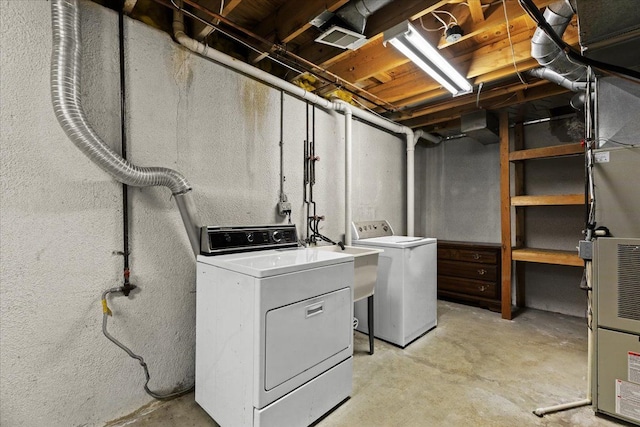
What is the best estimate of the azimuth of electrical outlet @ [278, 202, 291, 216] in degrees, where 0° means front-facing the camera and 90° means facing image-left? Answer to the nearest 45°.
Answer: approximately 315°

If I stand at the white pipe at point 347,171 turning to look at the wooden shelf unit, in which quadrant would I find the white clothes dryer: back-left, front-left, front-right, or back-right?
back-right

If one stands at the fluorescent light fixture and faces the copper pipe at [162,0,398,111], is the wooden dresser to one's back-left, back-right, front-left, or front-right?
back-right

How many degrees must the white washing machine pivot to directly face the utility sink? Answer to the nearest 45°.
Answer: approximately 90° to its right
